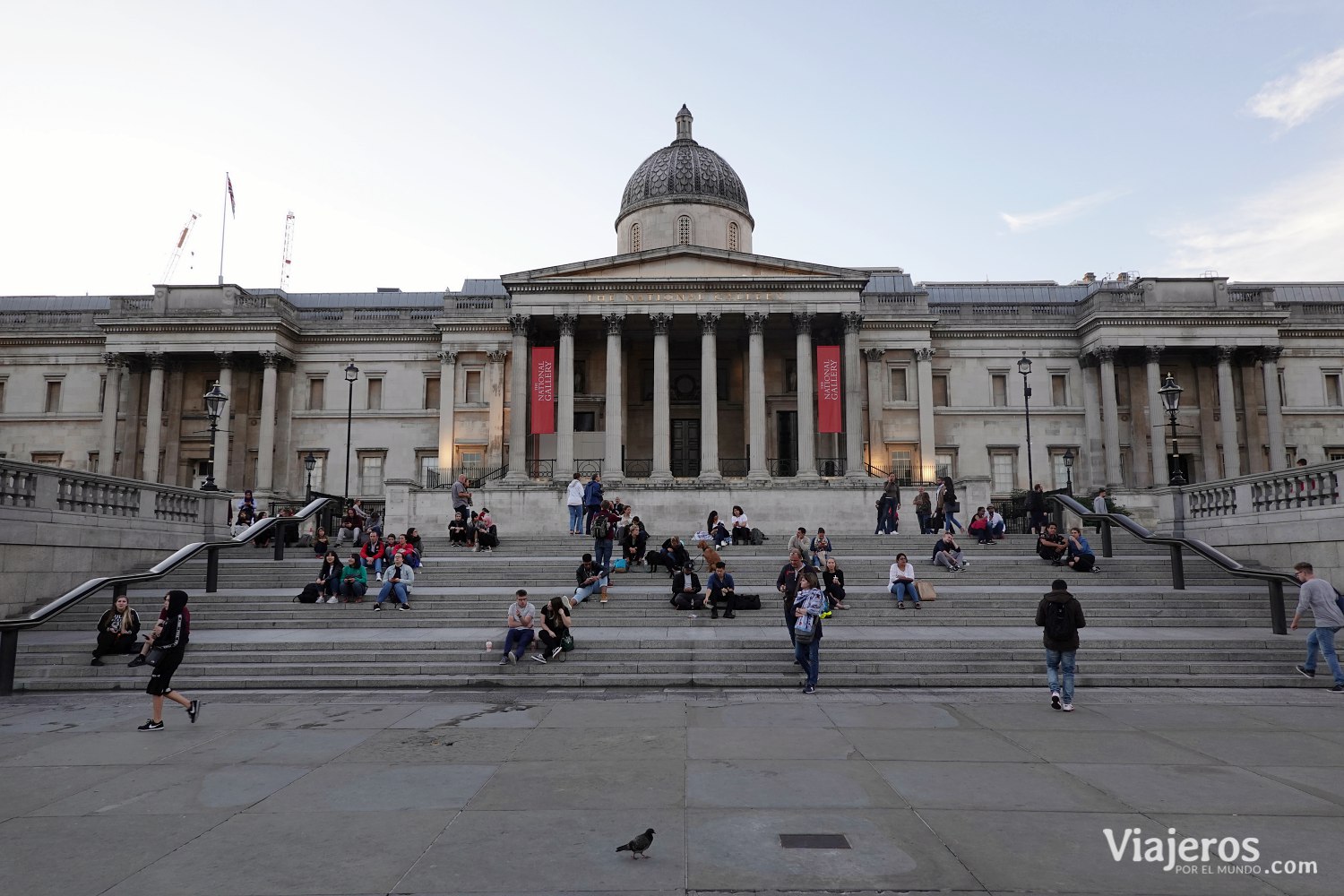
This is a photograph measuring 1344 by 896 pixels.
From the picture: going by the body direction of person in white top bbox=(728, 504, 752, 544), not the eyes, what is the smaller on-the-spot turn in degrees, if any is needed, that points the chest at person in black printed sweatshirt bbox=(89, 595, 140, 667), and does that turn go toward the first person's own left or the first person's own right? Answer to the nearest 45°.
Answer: approximately 45° to the first person's own right

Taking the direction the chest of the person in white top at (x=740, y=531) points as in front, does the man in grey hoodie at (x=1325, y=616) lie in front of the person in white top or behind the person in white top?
in front

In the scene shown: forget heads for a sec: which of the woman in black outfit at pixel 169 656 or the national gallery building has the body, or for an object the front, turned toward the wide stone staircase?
the national gallery building

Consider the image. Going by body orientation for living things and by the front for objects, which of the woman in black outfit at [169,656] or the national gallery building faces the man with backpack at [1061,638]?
the national gallery building

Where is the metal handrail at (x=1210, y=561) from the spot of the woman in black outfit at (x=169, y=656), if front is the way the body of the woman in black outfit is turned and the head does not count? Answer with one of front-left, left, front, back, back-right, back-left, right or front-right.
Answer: back

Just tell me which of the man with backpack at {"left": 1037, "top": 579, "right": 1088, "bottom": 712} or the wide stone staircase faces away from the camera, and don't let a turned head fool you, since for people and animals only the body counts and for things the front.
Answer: the man with backpack

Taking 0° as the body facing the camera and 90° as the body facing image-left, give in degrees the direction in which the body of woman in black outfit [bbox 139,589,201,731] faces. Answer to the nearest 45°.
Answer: approximately 90°

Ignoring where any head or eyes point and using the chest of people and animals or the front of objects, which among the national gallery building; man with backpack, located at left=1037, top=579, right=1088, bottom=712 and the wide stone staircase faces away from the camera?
the man with backpack
